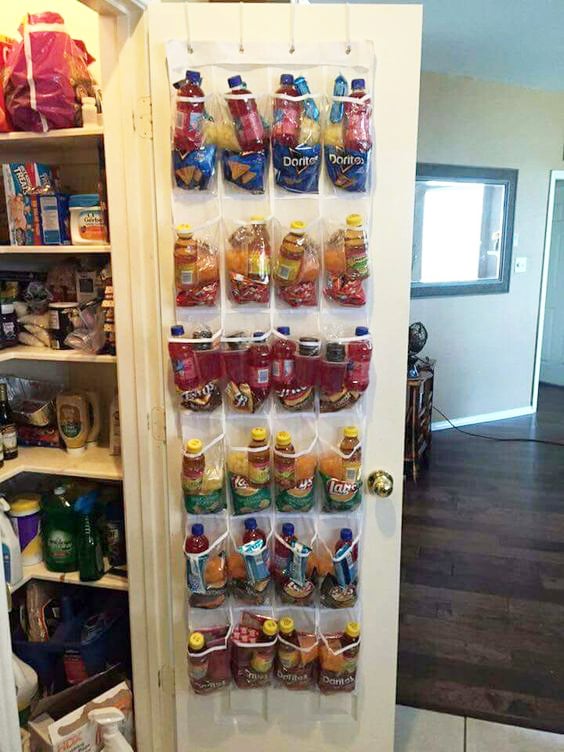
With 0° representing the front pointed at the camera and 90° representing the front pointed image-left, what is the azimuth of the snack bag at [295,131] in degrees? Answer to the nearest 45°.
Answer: approximately 0°
